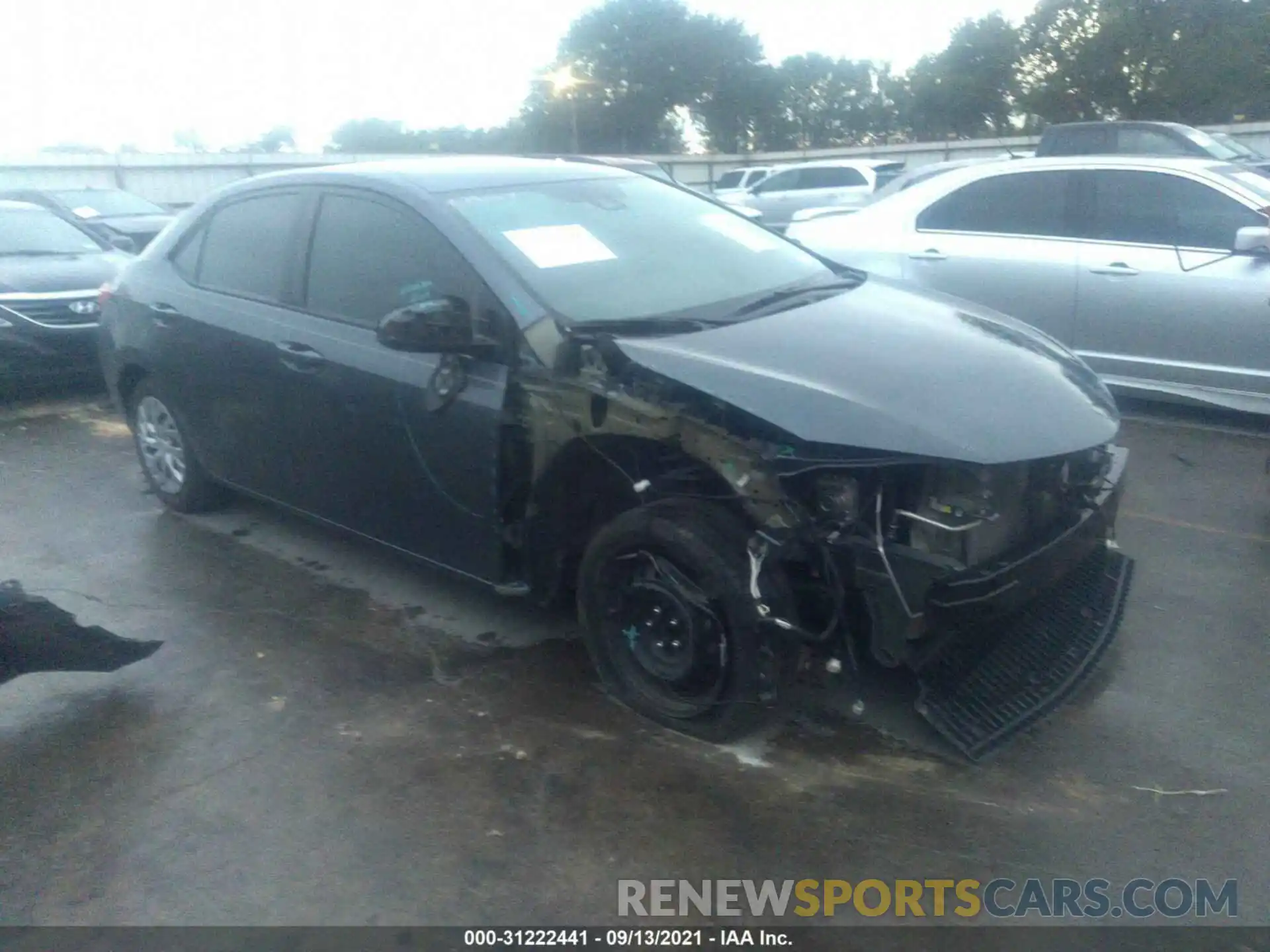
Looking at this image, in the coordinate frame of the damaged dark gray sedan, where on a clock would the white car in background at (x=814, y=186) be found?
The white car in background is roughly at 8 o'clock from the damaged dark gray sedan.

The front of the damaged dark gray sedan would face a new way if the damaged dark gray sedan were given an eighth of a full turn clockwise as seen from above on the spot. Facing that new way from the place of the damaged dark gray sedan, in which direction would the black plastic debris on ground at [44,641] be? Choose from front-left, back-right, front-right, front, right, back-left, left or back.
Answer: right

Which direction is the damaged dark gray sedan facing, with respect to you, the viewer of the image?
facing the viewer and to the right of the viewer

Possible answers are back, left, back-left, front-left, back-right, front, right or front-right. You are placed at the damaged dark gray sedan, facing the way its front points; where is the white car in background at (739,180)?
back-left
